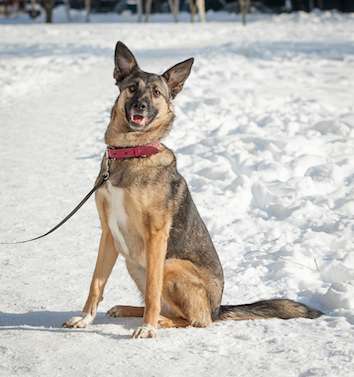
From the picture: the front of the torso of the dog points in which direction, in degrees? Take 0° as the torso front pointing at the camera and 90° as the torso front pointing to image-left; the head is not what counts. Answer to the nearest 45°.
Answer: approximately 45°
